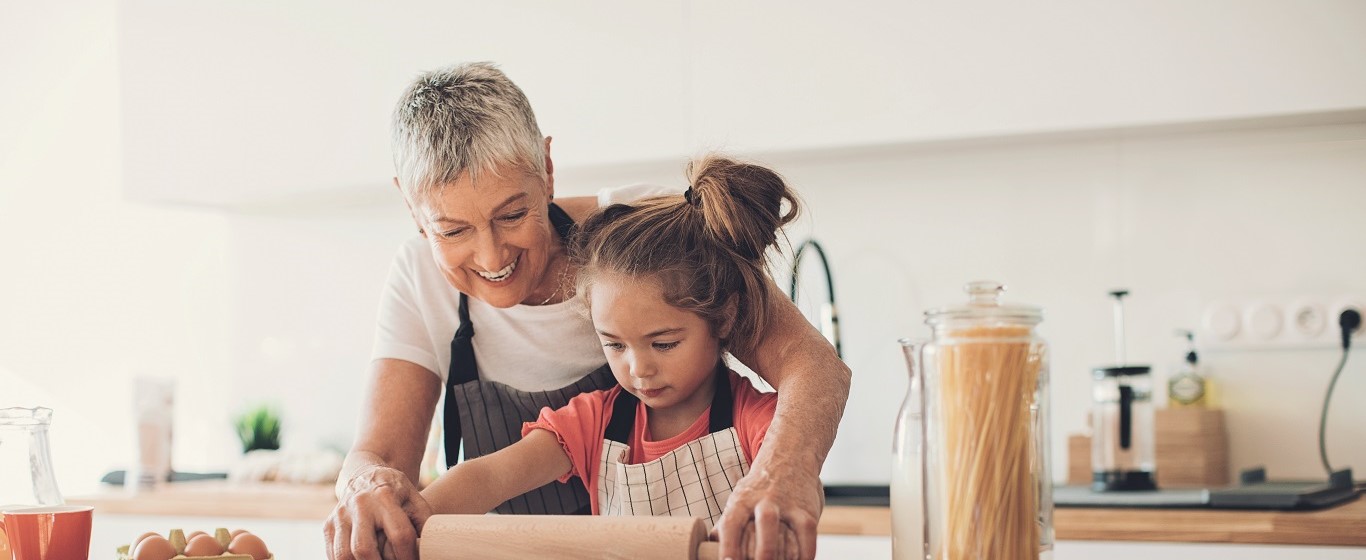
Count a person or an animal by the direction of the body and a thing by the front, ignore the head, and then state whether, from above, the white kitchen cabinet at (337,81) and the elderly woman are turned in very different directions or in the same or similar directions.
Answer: same or similar directions

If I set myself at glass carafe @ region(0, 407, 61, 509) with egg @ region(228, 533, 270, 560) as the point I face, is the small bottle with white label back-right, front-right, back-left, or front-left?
front-left

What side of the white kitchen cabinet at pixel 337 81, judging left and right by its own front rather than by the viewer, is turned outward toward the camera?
front

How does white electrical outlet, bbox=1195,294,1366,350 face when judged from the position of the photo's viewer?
facing the viewer

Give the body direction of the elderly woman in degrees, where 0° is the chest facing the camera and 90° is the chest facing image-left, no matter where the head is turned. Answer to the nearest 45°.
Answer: approximately 0°

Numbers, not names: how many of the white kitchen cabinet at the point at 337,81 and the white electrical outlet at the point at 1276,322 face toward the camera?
2

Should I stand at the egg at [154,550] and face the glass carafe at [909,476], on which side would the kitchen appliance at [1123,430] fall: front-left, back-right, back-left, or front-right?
front-left

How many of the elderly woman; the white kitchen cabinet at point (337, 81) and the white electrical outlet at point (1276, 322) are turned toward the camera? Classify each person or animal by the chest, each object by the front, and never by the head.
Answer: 3
